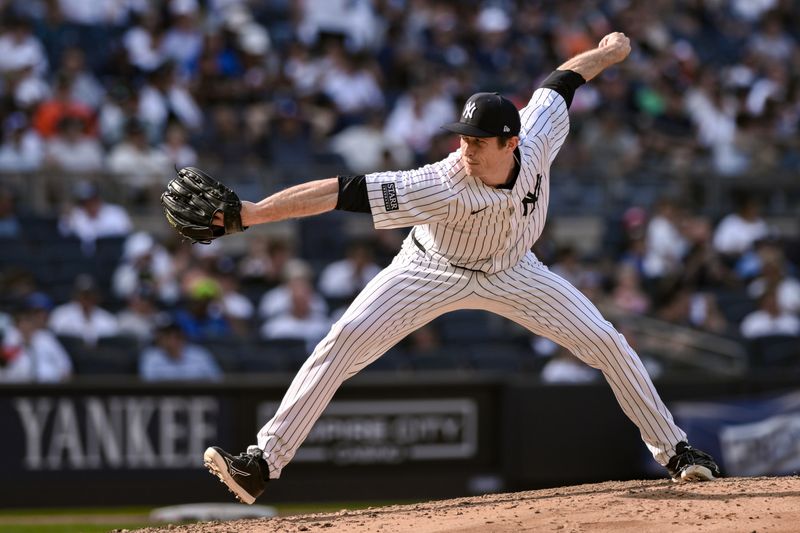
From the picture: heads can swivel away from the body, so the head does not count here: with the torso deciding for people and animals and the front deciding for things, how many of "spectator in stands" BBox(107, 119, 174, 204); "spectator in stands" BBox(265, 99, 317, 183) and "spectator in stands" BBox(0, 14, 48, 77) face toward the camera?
3

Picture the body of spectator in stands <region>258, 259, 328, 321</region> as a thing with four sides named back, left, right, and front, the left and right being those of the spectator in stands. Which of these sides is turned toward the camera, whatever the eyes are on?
front

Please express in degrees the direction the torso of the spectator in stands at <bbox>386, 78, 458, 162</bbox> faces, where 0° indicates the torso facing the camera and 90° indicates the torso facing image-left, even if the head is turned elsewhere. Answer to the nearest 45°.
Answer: approximately 0°

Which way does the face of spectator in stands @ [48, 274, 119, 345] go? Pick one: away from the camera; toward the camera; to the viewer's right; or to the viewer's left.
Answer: toward the camera

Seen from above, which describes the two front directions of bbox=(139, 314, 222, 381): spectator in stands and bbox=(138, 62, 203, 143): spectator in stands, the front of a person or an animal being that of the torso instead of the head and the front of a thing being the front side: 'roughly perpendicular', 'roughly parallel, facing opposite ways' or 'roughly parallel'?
roughly parallel

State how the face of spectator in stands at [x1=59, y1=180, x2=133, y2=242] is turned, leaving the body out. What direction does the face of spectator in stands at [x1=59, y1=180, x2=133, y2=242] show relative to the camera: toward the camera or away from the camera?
toward the camera

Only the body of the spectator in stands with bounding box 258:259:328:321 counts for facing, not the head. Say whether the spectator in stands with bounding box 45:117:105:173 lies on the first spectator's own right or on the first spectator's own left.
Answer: on the first spectator's own right

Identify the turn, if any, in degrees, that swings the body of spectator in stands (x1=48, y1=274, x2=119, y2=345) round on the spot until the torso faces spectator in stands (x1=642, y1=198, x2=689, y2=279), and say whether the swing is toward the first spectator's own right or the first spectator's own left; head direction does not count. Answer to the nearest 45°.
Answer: approximately 90° to the first spectator's own left

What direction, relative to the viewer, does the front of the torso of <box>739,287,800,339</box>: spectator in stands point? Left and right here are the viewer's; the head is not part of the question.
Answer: facing the viewer
